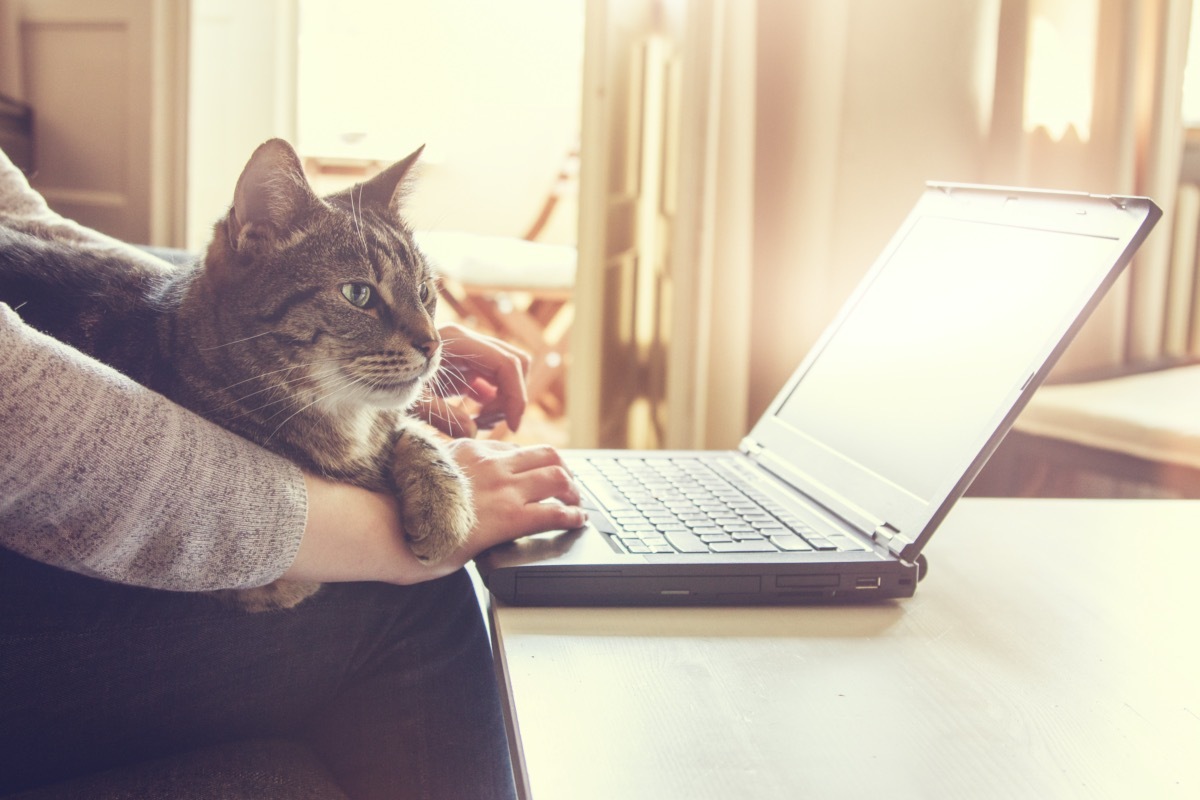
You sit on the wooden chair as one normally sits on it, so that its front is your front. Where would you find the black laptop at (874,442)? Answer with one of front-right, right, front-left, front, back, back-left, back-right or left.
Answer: left

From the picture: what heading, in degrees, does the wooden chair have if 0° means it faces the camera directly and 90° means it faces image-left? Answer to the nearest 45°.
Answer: approximately 90°

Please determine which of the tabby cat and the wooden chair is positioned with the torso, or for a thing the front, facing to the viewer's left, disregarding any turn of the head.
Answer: the wooden chair

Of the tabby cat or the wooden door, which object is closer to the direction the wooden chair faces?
the wooden door

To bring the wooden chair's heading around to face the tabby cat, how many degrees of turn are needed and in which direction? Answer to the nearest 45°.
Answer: approximately 90° to its left

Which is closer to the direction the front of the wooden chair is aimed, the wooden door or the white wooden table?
the wooden door

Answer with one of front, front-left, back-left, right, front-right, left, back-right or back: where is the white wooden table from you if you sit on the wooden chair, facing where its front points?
left

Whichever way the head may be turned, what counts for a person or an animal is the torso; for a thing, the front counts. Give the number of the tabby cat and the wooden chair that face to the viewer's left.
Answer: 1

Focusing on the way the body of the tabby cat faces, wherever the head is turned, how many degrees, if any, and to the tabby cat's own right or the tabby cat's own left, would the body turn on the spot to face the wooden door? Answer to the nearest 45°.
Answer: approximately 135° to the tabby cat's own left

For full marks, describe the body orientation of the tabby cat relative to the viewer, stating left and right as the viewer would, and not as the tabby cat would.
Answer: facing the viewer and to the right of the viewer
